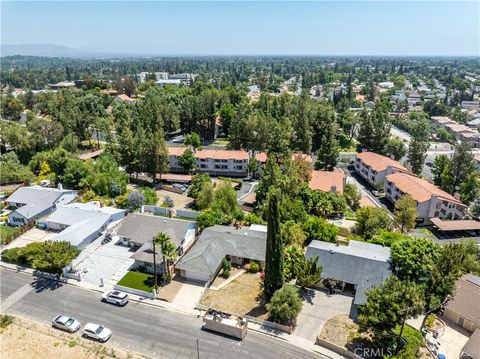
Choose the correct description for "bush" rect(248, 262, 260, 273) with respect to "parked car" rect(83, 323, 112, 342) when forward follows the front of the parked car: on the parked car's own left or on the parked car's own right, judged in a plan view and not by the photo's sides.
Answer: on the parked car's own left
